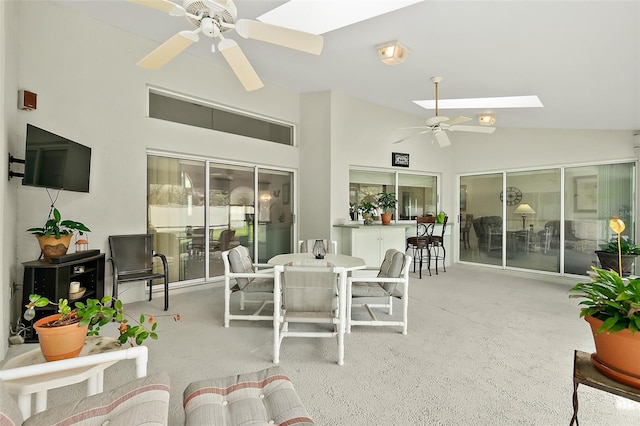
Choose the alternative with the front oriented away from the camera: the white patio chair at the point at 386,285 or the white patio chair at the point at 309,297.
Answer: the white patio chair at the point at 309,297

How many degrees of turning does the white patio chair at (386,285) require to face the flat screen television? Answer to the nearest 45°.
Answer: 0° — it already faces it

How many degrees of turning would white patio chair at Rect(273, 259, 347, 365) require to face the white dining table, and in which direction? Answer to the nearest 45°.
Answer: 0° — it already faces it

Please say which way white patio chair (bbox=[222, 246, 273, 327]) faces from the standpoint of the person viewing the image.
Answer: facing to the right of the viewer

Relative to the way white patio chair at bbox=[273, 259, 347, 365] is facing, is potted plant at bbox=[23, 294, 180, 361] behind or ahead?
behind

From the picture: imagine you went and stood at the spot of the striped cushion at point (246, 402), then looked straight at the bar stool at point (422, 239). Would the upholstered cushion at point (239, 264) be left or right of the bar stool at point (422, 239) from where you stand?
left

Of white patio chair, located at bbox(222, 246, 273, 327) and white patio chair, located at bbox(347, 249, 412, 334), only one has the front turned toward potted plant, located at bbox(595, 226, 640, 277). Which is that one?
white patio chair, located at bbox(222, 246, 273, 327)

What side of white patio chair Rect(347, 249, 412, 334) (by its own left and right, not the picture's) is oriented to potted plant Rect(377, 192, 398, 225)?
right

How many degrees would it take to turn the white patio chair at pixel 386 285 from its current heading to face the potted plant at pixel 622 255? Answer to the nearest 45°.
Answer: approximately 135° to its right

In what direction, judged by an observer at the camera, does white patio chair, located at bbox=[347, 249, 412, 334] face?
facing to the left of the viewer

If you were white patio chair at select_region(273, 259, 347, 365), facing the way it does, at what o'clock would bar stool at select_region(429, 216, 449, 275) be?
The bar stool is roughly at 1 o'clock from the white patio chair.

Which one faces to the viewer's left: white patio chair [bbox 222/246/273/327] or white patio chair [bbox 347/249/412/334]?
white patio chair [bbox 347/249/412/334]

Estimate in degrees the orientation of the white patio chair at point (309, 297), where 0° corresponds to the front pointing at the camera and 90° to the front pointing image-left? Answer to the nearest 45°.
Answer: approximately 180°

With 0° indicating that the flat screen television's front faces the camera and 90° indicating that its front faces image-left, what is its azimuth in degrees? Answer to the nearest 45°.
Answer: approximately 315°

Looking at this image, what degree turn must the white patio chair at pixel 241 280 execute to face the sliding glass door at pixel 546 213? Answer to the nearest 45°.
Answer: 0° — it already faces it
